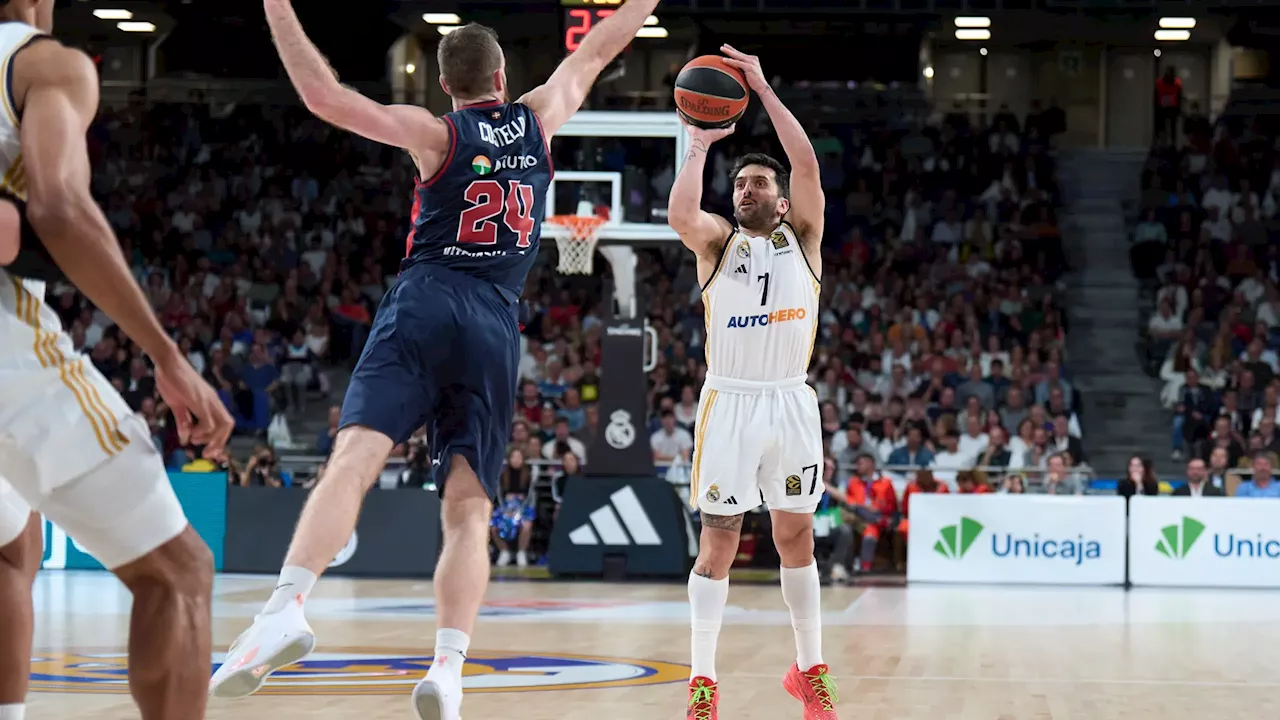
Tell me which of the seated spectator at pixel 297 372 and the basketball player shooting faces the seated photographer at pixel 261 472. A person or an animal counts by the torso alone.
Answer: the seated spectator at pixel 297 372

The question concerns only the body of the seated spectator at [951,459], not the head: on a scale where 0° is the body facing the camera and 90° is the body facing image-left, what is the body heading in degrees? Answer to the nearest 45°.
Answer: approximately 0°

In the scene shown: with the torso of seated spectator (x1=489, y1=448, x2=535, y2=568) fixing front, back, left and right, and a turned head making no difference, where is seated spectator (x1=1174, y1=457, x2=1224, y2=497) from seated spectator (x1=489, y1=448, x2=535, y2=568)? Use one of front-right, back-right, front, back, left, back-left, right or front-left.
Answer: left

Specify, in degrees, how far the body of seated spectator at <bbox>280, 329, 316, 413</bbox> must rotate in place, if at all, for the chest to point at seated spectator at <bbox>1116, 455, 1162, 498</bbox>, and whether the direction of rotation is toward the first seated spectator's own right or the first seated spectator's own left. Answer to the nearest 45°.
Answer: approximately 45° to the first seated spectator's own left

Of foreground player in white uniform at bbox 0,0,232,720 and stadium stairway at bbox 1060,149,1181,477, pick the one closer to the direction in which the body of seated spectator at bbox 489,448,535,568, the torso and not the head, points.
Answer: the foreground player in white uniform
